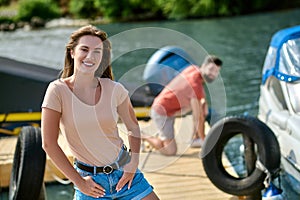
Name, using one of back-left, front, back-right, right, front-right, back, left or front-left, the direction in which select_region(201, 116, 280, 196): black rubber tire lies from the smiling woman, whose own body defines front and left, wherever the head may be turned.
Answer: back-left

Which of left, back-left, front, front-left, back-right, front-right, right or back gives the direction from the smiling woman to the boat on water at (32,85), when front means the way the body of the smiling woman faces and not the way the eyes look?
back

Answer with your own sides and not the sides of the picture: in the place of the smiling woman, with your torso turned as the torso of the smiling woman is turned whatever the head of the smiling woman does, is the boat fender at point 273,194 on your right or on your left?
on your left

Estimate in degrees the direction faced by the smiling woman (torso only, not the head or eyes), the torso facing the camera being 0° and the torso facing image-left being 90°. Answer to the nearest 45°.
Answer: approximately 0°

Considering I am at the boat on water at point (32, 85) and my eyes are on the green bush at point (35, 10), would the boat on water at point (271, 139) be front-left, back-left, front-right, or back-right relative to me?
back-right

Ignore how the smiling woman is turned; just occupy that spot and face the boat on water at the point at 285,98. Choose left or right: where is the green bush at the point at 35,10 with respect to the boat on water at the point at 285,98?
left

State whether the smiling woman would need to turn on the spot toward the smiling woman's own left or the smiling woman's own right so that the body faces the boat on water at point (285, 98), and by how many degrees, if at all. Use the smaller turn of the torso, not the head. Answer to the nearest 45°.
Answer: approximately 135° to the smiling woman's own left

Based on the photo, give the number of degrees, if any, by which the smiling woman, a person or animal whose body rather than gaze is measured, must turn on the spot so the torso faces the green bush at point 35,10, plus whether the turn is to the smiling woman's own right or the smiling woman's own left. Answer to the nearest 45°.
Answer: approximately 180°
